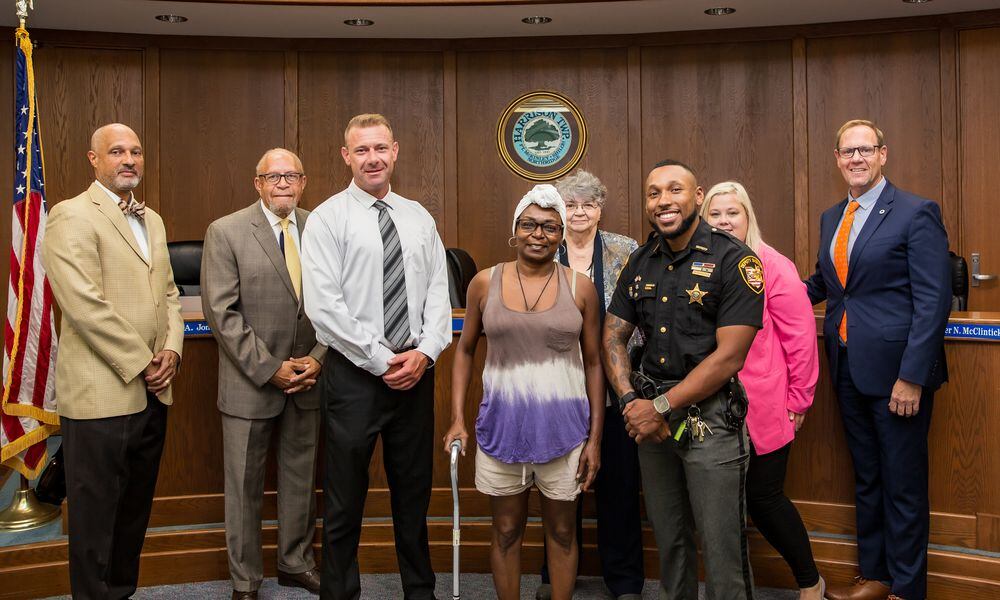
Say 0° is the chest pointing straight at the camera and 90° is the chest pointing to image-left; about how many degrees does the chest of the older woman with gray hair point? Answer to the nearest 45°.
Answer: approximately 0°

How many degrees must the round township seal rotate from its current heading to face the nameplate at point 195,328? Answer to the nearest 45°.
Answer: approximately 45° to its right

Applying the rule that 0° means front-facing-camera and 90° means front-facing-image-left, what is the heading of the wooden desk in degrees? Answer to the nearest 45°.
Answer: approximately 0°

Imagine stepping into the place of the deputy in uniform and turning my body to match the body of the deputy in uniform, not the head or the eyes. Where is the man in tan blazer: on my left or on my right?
on my right

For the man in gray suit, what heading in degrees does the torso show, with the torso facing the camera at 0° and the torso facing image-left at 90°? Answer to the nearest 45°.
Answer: approximately 315°

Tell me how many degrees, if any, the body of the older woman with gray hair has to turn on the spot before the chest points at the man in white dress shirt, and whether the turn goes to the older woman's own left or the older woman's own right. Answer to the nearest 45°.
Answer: approximately 45° to the older woman's own right

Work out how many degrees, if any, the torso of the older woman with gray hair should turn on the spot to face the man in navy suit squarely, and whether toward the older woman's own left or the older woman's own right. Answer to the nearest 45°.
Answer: approximately 90° to the older woman's own left

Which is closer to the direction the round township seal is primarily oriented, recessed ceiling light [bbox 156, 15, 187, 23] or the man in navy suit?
the man in navy suit
